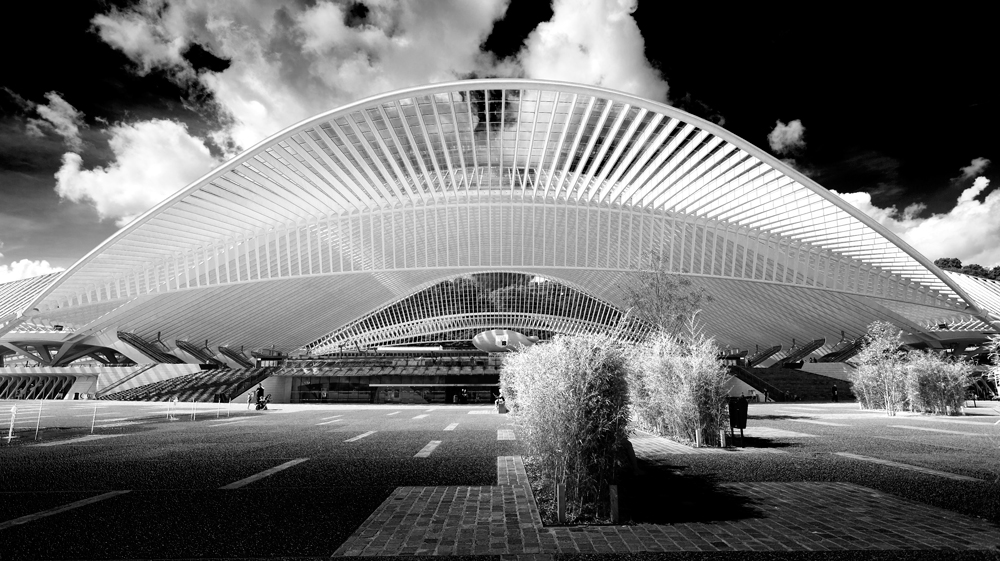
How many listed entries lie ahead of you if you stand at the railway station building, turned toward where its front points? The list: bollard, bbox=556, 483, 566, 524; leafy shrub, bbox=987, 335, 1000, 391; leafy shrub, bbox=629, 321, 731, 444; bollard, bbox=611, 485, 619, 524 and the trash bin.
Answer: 5

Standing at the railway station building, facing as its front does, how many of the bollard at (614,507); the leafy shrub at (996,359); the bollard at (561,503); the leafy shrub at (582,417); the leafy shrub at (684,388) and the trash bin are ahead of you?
6

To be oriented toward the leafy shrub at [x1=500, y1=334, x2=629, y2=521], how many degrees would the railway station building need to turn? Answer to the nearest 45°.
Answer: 0° — it already faces it

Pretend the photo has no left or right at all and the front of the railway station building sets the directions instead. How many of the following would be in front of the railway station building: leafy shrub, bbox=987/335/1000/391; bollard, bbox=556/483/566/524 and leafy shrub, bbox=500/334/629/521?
3

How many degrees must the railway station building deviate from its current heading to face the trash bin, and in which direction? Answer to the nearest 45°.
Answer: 0° — it already faces it

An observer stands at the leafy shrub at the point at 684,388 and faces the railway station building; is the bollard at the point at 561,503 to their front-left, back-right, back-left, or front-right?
back-left

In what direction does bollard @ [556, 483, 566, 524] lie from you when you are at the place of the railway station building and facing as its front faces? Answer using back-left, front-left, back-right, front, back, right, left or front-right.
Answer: front

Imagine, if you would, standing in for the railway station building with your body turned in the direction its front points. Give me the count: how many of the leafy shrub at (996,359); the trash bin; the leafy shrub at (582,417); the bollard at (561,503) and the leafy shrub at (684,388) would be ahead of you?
5

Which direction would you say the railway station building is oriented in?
toward the camera

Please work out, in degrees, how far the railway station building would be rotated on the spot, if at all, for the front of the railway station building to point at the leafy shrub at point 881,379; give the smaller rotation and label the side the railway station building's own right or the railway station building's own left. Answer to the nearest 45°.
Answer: approximately 45° to the railway station building's own left

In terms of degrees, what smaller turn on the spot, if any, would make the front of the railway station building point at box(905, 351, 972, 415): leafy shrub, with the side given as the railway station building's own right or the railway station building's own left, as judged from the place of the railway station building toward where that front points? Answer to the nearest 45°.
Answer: approximately 45° to the railway station building's own left

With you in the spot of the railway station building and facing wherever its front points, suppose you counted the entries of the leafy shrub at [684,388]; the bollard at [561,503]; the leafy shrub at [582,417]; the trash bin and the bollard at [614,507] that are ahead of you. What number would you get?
5

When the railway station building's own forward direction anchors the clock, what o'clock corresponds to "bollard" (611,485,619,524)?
The bollard is roughly at 12 o'clock from the railway station building.

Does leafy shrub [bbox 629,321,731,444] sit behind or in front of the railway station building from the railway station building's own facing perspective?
in front
